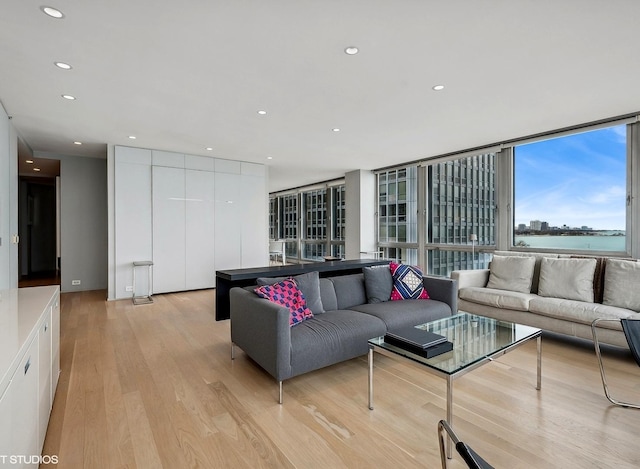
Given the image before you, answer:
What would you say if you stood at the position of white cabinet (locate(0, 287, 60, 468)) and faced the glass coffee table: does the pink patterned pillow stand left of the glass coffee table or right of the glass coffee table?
left

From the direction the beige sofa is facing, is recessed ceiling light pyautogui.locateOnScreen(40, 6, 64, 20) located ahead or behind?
ahead

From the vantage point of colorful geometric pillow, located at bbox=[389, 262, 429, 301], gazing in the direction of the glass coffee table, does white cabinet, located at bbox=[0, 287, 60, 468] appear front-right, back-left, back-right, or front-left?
front-right

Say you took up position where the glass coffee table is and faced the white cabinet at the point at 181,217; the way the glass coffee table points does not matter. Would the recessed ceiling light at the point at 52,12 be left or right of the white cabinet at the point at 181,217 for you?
left

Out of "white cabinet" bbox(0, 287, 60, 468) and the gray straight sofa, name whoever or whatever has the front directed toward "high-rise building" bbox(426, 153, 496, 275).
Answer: the white cabinet

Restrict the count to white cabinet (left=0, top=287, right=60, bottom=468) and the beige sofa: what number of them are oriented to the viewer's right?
1

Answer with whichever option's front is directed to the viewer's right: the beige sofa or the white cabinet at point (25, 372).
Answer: the white cabinet

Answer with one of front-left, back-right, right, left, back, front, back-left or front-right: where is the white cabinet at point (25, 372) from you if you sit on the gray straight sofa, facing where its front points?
right

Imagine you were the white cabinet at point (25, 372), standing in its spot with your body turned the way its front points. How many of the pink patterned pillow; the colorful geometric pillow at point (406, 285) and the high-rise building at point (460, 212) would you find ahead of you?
3

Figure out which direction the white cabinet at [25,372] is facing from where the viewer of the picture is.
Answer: facing to the right of the viewer

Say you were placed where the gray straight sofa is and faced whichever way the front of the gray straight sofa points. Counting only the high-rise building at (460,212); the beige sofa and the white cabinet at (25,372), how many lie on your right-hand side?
1

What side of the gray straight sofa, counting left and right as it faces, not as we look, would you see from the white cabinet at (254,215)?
back

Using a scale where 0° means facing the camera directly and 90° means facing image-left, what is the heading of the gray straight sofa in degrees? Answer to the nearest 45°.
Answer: approximately 315°

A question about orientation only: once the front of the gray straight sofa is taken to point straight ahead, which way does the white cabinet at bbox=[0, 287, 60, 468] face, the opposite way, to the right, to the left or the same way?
to the left

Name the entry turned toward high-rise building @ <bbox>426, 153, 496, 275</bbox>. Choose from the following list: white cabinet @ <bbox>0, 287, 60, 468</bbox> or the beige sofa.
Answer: the white cabinet

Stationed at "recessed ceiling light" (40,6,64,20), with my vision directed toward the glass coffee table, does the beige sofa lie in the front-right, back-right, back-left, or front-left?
front-left
